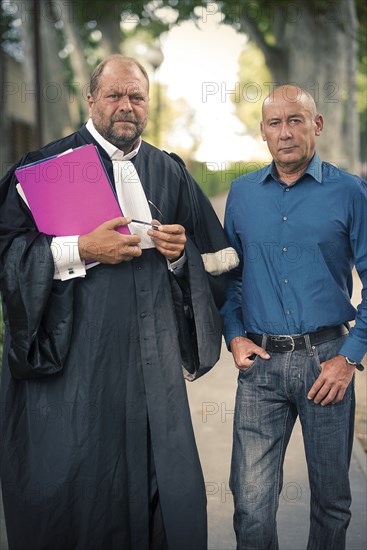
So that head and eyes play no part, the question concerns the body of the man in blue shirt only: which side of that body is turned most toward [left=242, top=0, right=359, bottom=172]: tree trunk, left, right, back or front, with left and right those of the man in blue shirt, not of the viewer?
back

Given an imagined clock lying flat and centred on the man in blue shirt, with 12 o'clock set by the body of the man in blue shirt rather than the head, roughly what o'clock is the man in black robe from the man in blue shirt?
The man in black robe is roughly at 3 o'clock from the man in blue shirt.

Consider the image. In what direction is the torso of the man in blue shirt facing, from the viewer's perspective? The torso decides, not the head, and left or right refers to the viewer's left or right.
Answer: facing the viewer

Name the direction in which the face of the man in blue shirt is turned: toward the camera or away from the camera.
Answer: toward the camera
